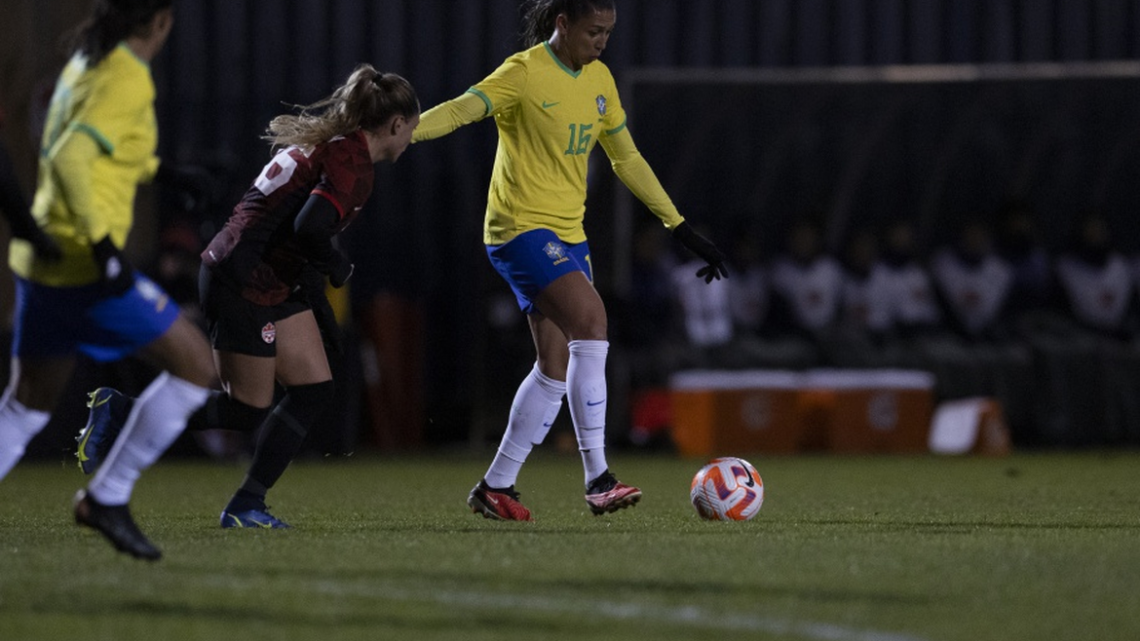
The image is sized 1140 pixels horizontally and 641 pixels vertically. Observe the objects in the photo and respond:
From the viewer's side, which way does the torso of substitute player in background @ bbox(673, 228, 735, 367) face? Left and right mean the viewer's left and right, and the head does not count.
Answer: facing the viewer

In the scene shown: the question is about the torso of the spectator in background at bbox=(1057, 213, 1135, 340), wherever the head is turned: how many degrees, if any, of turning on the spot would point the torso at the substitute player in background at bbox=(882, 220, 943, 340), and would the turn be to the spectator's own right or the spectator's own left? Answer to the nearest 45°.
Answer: approximately 90° to the spectator's own right

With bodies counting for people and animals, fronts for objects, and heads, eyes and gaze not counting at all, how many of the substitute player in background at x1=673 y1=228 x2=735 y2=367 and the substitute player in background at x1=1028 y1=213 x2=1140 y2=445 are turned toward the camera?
2

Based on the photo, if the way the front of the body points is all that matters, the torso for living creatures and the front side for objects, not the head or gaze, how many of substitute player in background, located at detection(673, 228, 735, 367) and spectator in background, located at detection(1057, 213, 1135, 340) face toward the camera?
2

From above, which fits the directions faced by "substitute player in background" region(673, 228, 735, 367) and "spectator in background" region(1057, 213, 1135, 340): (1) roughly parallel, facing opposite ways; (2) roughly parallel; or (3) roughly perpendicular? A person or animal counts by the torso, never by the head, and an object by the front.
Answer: roughly parallel

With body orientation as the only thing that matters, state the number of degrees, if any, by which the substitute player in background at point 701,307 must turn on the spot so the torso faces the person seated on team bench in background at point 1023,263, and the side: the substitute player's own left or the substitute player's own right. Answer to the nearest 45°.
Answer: approximately 90° to the substitute player's own left

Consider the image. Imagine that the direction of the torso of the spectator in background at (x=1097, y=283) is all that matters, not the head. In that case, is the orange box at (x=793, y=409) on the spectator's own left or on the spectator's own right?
on the spectator's own right

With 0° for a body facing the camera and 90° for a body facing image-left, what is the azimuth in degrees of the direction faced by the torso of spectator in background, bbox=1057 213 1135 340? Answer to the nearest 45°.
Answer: approximately 0°

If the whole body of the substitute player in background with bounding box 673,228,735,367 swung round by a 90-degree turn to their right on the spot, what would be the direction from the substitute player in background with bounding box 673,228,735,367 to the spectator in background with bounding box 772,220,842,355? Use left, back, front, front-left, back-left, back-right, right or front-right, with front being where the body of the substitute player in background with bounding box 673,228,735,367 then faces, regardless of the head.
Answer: back

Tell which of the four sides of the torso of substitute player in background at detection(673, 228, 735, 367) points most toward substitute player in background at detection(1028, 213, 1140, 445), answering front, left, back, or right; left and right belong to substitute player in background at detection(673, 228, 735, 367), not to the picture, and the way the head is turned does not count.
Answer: left

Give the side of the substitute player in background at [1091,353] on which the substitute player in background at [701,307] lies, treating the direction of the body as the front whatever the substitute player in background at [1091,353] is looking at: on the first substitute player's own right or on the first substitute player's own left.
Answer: on the first substitute player's own right

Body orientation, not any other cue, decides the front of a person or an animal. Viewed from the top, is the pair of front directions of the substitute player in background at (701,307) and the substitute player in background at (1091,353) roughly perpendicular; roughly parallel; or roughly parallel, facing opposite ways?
roughly parallel

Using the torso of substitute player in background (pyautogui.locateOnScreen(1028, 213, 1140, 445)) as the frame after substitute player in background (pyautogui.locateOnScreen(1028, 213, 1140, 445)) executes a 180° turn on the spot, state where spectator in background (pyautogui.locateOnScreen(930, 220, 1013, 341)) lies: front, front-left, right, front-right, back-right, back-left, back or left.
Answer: left
